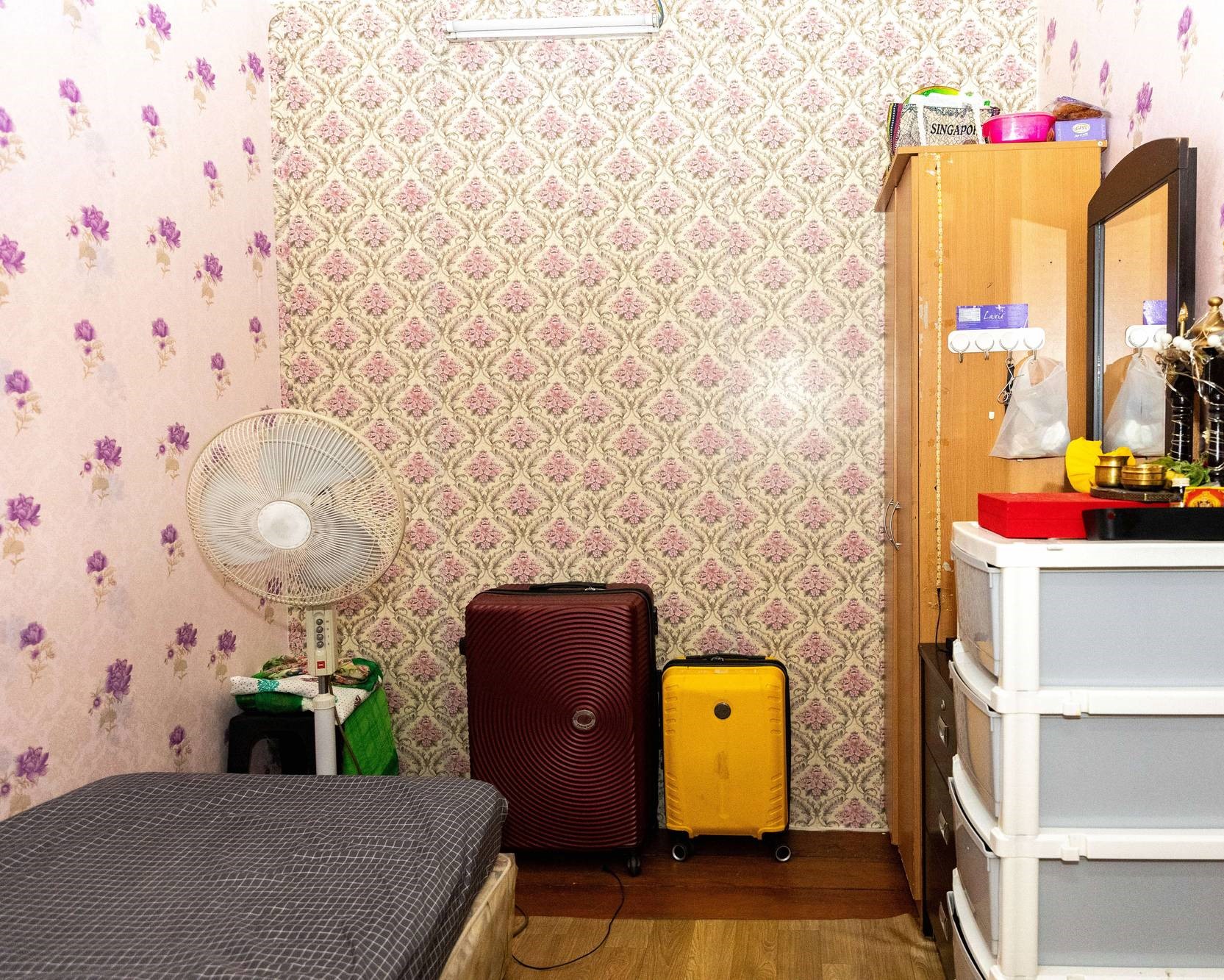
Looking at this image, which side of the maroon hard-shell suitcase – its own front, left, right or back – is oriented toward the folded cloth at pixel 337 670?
right

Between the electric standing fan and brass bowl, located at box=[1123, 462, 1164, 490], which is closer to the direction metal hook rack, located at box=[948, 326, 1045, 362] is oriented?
the brass bowl

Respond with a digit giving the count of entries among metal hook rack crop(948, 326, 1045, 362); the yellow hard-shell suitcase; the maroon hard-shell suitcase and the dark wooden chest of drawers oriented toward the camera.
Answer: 3

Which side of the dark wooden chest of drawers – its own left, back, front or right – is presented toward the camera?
left

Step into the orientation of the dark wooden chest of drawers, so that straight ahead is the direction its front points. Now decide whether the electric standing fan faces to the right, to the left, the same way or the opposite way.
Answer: to the left

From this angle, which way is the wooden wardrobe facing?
to the viewer's left
